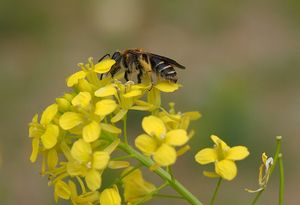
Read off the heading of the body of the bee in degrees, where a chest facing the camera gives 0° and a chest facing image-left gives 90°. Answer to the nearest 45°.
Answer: approximately 90°
